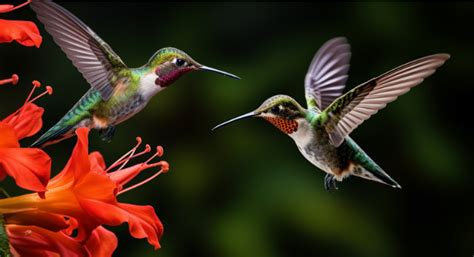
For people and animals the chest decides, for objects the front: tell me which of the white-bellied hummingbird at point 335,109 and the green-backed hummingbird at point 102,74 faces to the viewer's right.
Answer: the green-backed hummingbird

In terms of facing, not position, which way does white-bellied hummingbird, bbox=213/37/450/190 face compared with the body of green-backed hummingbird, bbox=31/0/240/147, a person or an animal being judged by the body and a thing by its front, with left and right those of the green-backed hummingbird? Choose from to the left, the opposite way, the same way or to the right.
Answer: the opposite way

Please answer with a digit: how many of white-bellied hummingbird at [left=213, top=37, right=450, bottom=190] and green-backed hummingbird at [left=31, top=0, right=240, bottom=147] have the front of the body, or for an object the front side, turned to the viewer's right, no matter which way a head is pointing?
1

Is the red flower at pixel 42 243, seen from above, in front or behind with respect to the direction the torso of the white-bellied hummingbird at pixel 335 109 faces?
in front

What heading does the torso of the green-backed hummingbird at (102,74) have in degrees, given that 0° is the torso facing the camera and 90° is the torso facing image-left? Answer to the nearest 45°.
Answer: approximately 270°

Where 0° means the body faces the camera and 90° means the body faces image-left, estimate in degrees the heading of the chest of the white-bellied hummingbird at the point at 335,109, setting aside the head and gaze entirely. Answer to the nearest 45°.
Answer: approximately 90°
